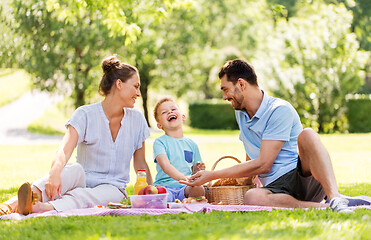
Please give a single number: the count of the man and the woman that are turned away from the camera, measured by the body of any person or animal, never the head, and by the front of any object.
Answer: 0

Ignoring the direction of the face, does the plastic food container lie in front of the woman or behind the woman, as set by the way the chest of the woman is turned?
in front

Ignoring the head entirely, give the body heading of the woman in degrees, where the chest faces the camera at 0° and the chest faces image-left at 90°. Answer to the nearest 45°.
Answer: approximately 0°

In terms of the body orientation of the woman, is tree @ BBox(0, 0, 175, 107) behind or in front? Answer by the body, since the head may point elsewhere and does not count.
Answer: behind

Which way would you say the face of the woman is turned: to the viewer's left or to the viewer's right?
to the viewer's right

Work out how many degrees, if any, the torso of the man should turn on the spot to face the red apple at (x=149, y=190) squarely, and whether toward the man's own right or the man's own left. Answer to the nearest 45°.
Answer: approximately 45° to the man's own right

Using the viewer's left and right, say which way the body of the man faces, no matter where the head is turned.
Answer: facing the viewer and to the left of the viewer

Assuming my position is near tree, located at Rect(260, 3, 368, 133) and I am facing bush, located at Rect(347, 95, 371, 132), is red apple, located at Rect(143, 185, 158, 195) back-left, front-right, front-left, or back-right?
back-right

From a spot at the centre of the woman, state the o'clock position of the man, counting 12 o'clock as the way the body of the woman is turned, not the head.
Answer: The man is roughly at 10 o'clock from the woman.

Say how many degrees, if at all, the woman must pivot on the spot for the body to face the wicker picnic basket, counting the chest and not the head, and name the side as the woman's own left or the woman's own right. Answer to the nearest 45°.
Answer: approximately 90° to the woman's own left

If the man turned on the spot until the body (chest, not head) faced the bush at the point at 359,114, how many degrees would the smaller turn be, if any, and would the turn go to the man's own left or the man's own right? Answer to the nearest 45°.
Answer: approximately 135° to the man's own right
